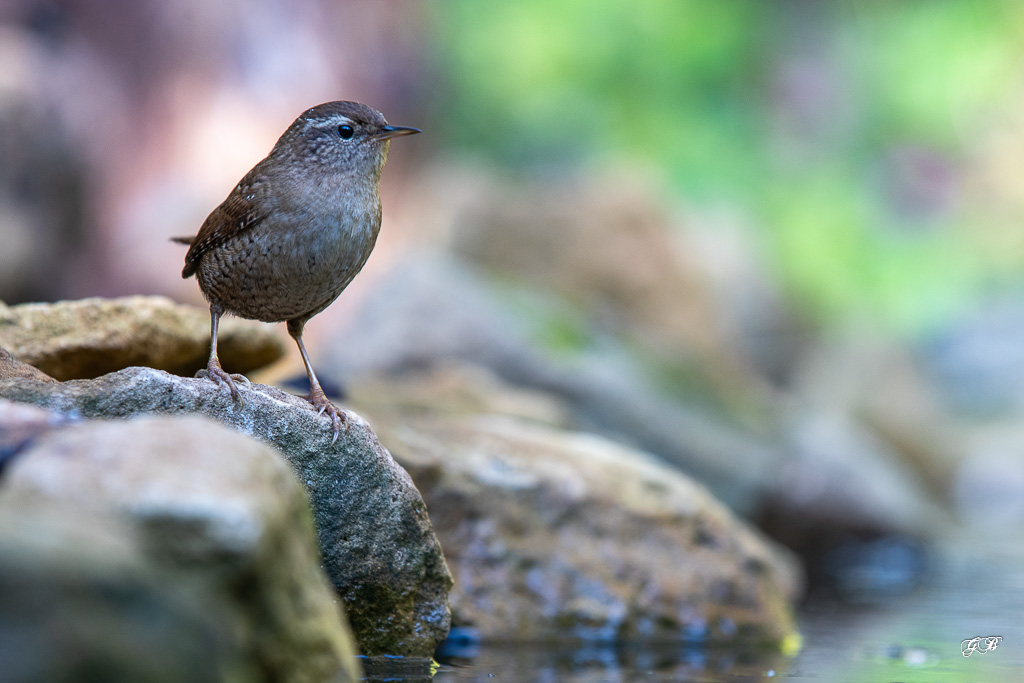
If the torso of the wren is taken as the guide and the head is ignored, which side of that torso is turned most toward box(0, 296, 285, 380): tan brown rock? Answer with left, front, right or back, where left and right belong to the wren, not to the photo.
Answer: back

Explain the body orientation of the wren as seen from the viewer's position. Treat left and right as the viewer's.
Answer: facing the viewer and to the right of the viewer

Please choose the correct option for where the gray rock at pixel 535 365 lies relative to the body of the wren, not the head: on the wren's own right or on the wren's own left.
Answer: on the wren's own left

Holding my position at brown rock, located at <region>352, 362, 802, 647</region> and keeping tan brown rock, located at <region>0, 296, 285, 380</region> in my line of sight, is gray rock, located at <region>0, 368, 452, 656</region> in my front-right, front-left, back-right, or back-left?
front-left

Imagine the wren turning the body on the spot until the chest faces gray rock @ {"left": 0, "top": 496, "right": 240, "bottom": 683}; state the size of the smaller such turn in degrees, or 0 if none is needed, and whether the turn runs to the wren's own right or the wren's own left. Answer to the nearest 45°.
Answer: approximately 45° to the wren's own right

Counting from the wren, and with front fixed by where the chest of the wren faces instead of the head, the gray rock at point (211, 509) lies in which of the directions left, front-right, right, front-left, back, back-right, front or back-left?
front-right

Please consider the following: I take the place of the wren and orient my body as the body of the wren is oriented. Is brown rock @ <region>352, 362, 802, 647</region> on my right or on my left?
on my left
